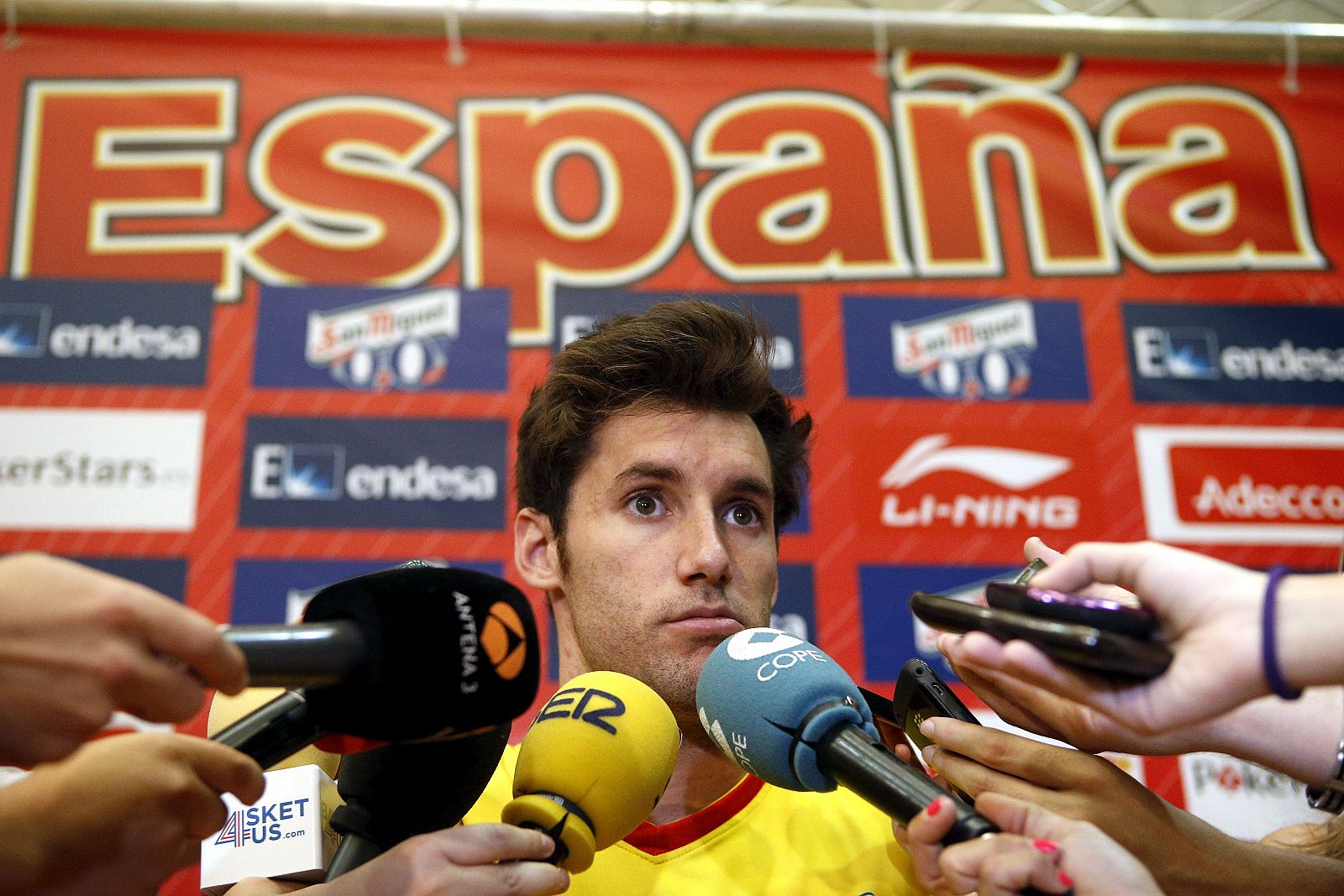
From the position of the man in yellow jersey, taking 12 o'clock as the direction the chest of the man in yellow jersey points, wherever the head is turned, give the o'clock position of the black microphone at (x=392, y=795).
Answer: The black microphone is roughly at 1 o'clock from the man in yellow jersey.

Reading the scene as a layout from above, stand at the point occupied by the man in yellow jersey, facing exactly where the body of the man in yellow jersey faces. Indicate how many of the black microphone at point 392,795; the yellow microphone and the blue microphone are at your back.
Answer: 0

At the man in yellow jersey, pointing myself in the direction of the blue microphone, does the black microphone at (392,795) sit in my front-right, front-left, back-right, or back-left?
front-right

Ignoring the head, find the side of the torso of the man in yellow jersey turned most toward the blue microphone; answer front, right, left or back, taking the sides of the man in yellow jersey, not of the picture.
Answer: front

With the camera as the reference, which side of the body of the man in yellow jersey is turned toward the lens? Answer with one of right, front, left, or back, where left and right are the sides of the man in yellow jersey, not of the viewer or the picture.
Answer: front

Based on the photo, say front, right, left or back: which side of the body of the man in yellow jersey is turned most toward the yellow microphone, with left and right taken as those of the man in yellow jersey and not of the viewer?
front

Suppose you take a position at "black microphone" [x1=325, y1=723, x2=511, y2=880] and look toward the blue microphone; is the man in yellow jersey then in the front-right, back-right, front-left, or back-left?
front-left
